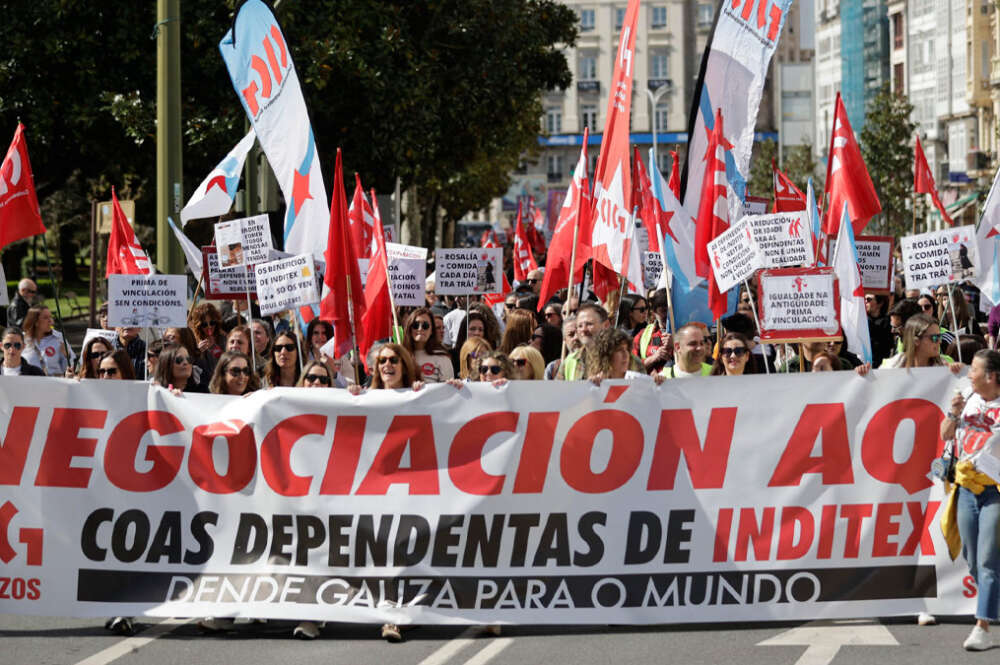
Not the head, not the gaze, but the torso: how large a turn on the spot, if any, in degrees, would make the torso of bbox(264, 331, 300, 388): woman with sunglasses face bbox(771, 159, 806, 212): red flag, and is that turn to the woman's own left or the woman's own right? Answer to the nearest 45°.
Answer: approximately 135° to the woman's own left
